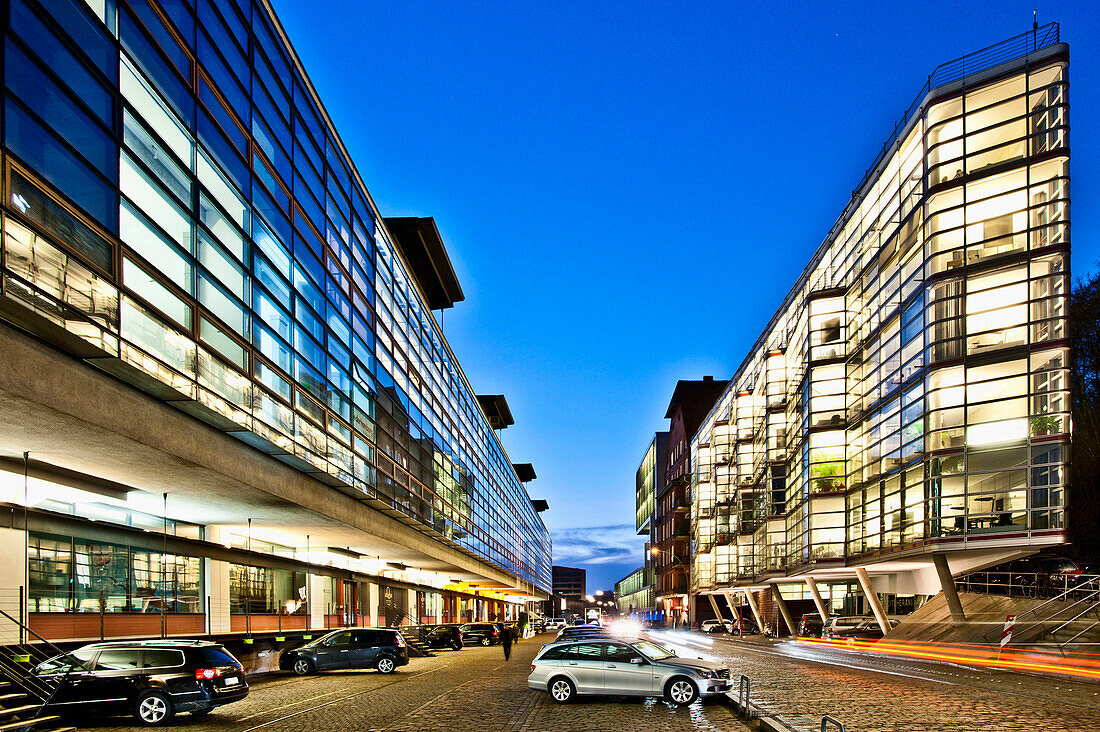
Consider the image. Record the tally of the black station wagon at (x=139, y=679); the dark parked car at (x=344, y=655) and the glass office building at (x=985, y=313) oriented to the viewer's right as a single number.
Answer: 0

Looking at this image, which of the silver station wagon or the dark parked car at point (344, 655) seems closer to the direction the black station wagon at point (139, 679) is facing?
the dark parked car

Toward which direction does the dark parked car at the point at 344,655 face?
to the viewer's left

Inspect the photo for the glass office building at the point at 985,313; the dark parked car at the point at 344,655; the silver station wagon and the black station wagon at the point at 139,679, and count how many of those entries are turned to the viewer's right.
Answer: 1

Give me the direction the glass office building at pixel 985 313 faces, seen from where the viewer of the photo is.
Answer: facing the viewer and to the left of the viewer

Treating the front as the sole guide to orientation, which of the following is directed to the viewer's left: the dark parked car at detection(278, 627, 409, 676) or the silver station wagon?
the dark parked car

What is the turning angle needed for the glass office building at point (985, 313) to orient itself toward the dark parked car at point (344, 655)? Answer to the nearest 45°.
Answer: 0° — it already faces it

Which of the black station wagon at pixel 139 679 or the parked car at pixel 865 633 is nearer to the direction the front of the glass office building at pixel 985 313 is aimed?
the black station wagon

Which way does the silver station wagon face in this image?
to the viewer's right

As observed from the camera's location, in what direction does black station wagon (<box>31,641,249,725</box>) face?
facing away from the viewer and to the left of the viewer

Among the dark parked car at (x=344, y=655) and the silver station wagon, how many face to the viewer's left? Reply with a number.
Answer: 1
